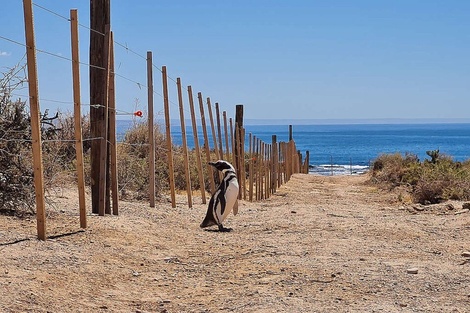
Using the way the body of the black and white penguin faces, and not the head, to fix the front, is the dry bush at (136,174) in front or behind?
behind

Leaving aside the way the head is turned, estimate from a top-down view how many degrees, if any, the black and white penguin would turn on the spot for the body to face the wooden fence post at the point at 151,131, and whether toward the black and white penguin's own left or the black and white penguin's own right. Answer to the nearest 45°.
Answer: approximately 180°

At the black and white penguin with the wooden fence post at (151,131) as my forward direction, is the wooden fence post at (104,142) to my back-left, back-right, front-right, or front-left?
front-left

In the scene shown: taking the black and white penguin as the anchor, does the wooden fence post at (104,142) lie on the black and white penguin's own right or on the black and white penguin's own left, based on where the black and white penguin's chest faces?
on the black and white penguin's own right

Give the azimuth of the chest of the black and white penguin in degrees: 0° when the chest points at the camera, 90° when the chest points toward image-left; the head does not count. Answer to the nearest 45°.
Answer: approximately 315°
